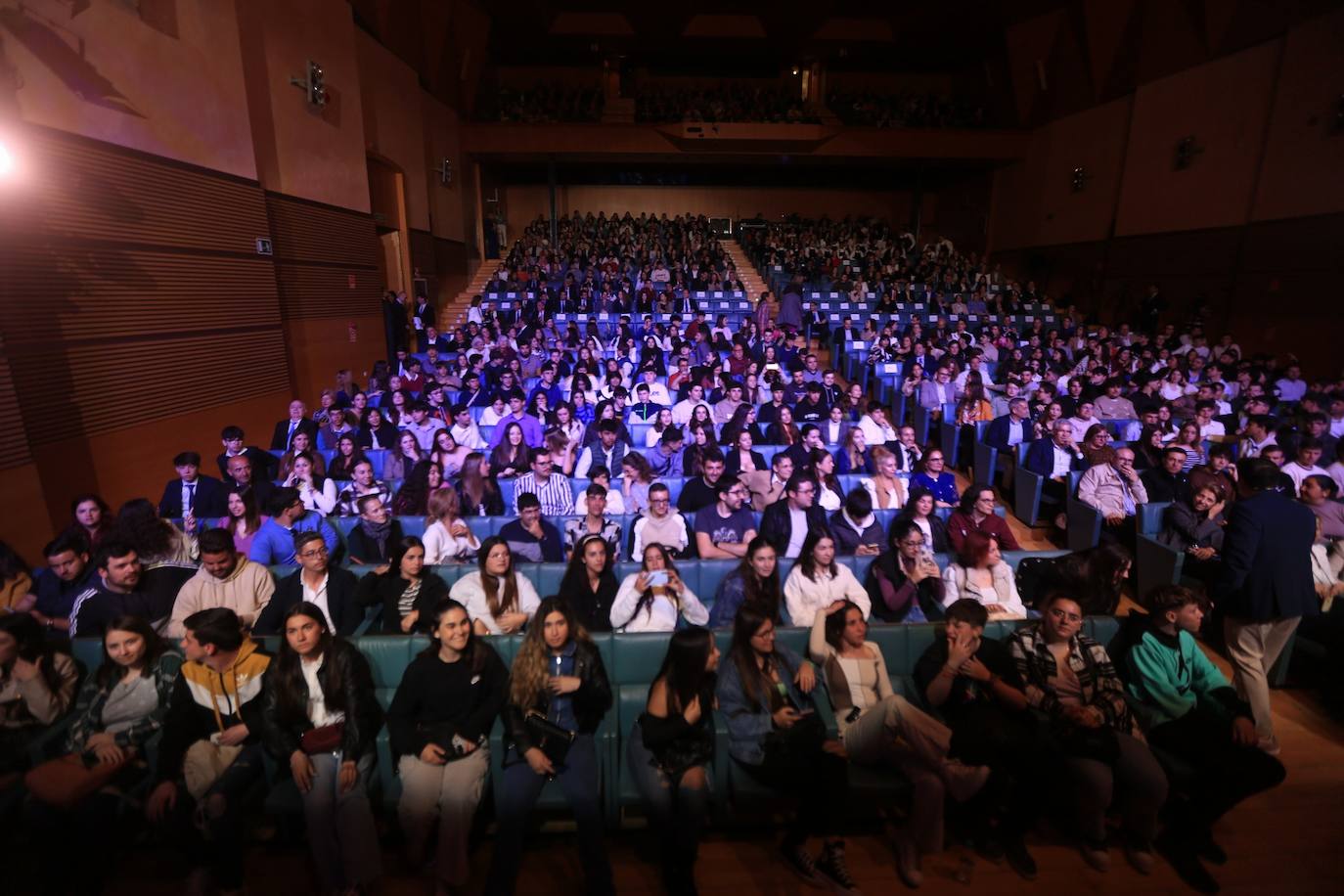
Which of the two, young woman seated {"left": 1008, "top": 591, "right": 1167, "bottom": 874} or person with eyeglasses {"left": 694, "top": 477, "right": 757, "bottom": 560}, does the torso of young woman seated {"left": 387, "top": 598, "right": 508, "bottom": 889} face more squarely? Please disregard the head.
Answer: the young woman seated

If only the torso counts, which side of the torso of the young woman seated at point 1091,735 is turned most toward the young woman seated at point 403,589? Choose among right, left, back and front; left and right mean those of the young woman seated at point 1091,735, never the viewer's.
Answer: right

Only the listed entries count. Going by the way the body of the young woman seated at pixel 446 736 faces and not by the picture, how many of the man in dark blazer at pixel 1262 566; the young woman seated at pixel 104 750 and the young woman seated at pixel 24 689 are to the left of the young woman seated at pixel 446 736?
1

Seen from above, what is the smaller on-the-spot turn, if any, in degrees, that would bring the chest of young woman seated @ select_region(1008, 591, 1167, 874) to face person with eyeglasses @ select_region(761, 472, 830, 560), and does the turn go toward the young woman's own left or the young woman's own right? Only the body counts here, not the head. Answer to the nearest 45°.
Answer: approximately 135° to the young woman's own right

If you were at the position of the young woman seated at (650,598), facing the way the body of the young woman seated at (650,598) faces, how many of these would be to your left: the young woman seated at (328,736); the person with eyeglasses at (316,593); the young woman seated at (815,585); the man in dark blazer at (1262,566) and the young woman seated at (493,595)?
2

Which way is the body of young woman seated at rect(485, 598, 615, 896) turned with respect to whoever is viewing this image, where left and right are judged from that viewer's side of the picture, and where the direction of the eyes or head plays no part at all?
facing the viewer

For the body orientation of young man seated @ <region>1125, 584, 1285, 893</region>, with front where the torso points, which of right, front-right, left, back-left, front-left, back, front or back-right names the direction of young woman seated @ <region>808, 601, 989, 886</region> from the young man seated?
right

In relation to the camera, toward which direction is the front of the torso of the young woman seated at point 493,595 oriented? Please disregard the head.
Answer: toward the camera

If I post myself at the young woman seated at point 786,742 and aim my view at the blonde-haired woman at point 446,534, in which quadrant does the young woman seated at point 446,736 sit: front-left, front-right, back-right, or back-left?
front-left

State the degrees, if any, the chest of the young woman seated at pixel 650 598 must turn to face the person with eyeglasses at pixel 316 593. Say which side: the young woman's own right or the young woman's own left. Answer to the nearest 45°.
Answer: approximately 90° to the young woman's own right
